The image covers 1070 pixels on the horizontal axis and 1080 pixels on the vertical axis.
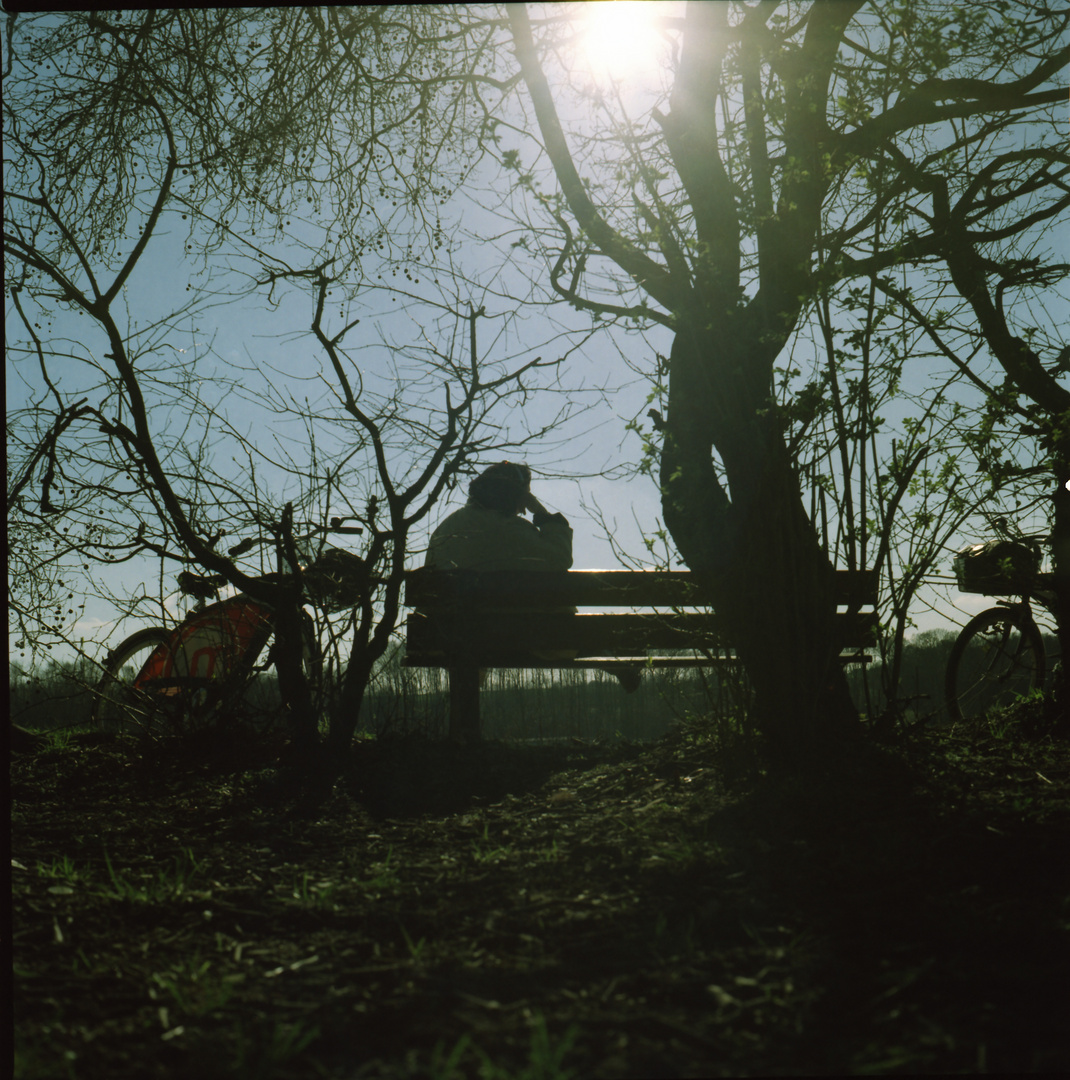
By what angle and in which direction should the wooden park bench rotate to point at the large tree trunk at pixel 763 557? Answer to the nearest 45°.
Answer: approximately 135° to its right

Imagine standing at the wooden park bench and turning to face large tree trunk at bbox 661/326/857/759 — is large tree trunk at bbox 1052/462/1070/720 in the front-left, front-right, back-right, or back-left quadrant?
front-left

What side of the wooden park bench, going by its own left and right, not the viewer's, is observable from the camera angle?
back

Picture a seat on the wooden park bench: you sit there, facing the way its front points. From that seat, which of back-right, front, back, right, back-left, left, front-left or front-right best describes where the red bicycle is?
back-left

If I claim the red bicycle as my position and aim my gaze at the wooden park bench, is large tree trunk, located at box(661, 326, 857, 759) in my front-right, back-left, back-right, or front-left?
front-right
